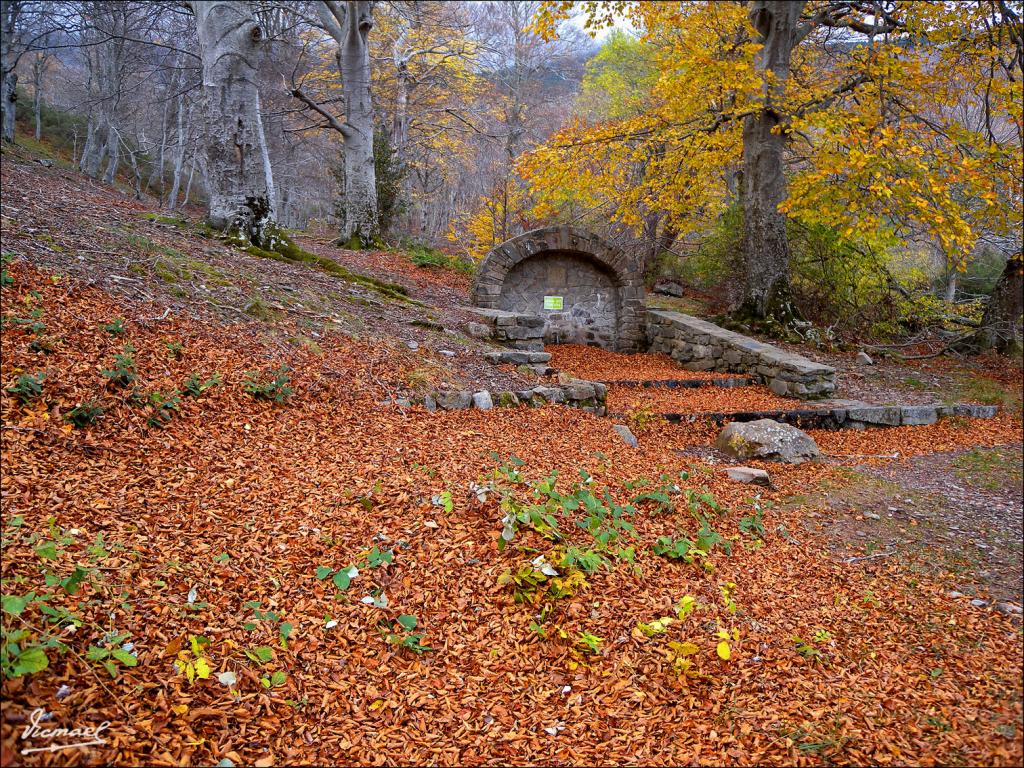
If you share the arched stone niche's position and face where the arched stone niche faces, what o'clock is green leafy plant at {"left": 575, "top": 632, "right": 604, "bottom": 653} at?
The green leafy plant is roughly at 12 o'clock from the arched stone niche.

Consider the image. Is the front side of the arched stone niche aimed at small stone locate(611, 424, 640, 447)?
yes

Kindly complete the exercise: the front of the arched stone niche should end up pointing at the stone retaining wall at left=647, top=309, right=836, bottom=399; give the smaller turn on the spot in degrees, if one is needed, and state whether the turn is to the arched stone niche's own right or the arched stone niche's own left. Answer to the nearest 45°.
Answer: approximately 45° to the arched stone niche's own left

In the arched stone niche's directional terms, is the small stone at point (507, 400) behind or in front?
in front

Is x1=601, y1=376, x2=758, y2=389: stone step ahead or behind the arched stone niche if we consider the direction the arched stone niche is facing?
ahead

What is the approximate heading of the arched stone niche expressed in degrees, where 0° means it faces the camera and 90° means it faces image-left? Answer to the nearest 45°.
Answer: approximately 0°

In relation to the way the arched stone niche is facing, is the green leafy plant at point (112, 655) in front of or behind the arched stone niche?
in front

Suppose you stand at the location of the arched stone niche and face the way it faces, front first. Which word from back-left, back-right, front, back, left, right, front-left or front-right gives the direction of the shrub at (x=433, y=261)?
back-right
